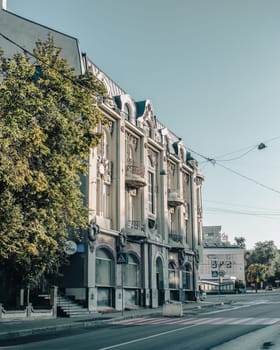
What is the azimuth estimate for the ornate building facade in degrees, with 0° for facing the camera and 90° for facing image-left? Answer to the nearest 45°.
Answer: approximately 315°

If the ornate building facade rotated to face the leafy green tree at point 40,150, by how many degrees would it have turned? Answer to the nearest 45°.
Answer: approximately 45° to its right

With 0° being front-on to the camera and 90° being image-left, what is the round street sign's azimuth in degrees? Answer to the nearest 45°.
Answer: approximately 0°
